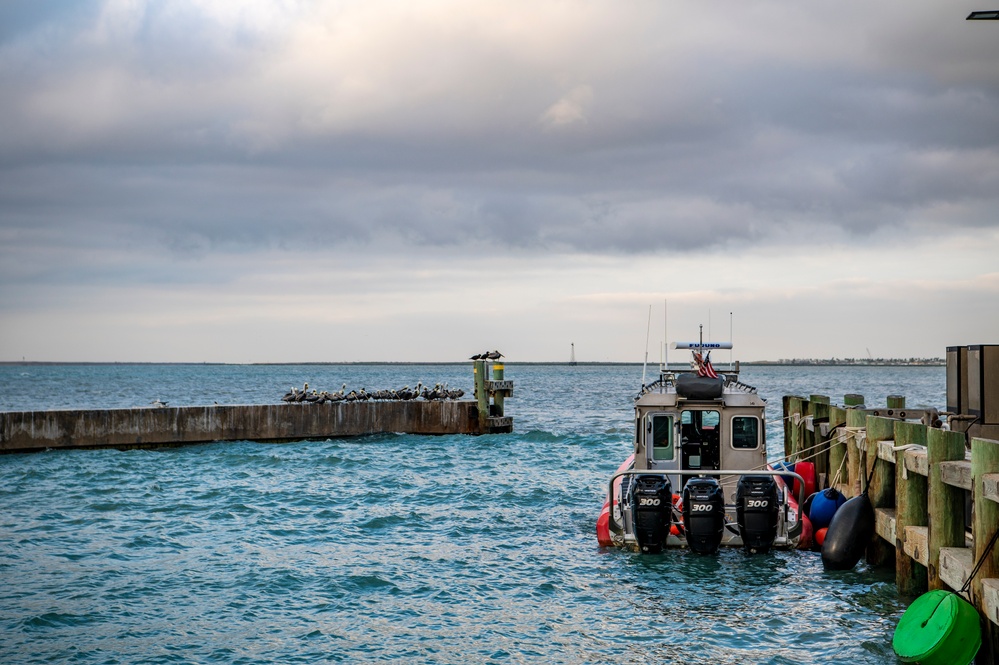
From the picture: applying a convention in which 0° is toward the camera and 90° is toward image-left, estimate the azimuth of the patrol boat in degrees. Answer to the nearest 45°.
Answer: approximately 180°

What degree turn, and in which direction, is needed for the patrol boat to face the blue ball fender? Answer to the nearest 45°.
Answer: approximately 90° to its right

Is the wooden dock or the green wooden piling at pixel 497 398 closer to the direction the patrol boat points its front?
the green wooden piling

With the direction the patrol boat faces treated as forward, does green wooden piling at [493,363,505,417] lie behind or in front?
in front

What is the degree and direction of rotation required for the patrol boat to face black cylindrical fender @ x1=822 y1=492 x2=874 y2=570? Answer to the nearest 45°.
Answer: approximately 135° to its right
